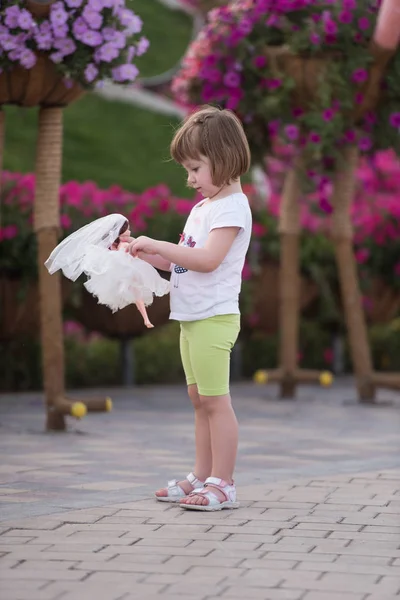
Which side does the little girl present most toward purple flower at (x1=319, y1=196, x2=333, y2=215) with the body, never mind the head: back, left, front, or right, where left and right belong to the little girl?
right

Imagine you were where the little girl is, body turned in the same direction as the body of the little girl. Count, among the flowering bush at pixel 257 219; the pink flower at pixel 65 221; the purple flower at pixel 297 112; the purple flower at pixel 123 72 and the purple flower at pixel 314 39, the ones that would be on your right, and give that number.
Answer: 5

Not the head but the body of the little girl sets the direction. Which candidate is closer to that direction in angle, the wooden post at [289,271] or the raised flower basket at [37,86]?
the raised flower basket

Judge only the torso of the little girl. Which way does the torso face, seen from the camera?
to the viewer's left

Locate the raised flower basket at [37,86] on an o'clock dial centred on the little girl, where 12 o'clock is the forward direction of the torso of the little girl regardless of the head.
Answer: The raised flower basket is roughly at 2 o'clock from the little girl.

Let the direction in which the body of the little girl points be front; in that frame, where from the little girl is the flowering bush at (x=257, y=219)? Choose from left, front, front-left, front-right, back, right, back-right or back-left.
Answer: right

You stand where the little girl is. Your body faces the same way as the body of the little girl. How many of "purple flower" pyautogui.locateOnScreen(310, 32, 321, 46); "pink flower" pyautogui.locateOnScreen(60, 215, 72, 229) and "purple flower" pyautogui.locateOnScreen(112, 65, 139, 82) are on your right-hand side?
3

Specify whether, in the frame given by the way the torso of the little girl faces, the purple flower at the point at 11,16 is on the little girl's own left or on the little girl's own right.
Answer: on the little girl's own right

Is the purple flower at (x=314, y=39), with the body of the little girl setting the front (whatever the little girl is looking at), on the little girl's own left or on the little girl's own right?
on the little girl's own right

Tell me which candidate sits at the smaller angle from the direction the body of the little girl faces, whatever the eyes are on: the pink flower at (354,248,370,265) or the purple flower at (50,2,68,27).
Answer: the purple flower

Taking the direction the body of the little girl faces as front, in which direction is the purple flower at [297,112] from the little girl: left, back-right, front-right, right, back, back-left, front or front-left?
right

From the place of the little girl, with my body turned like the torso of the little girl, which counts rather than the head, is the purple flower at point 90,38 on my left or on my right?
on my right
